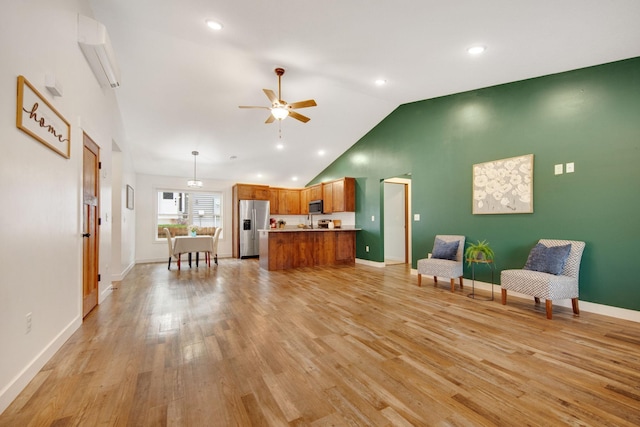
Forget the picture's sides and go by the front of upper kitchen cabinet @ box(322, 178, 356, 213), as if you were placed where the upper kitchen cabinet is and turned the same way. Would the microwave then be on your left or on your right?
on your right

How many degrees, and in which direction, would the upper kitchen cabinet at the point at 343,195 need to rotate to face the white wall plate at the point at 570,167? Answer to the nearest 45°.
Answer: approximately 90° to its left

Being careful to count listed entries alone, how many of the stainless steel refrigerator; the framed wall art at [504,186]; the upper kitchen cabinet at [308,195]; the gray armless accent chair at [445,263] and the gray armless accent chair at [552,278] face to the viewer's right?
0

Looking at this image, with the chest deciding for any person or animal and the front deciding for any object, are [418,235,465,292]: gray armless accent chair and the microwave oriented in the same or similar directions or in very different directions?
same or similar directions

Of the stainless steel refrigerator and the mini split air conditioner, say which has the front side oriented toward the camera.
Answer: the stainless steel refrigerator

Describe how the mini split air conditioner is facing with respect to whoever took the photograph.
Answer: facing to the right of the viewer

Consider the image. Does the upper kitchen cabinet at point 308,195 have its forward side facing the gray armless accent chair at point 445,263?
no

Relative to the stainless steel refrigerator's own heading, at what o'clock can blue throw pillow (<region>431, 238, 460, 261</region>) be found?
The blue throw pillow is roughly at 11 o'clock from the stainless steel refrigerator.

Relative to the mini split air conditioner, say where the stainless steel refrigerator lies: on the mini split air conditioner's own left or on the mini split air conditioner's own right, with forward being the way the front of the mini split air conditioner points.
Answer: on the mini split air conditioner's own left

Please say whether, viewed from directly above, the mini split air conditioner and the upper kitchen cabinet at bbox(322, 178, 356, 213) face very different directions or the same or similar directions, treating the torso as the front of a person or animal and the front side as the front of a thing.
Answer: very different directions

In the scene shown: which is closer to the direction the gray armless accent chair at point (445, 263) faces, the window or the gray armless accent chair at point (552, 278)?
the window

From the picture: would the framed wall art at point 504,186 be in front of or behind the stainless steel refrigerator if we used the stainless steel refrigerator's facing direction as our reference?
in front

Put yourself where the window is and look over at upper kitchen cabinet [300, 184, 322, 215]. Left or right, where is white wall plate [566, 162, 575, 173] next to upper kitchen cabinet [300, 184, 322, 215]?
right

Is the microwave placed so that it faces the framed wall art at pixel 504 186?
no

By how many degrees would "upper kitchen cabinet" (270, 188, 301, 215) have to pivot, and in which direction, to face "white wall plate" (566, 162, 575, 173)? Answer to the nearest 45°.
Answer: approximately 45° to its left

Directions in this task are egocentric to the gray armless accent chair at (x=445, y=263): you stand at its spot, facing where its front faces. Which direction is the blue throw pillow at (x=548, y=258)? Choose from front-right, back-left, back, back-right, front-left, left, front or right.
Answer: left

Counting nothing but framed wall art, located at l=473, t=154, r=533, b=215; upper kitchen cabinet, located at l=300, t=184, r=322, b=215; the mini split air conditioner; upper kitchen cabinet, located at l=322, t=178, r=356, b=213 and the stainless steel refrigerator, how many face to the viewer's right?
1

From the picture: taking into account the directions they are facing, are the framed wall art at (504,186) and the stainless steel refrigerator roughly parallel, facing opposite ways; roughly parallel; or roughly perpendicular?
roughly perpendicular

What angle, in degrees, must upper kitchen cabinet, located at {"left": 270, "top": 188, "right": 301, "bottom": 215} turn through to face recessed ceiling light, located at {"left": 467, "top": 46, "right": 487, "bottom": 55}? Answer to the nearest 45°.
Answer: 0° — it already faces it

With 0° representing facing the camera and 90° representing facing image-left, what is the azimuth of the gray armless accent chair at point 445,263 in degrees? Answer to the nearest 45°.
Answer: approximately 45°

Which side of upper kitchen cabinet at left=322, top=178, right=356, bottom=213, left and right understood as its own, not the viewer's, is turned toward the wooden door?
front

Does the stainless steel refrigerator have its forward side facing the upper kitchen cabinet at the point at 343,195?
no

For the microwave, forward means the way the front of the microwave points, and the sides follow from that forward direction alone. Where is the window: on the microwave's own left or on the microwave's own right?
on the microwave's own right

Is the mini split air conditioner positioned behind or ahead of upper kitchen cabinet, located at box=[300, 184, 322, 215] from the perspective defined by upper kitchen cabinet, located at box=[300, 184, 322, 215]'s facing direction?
ahead

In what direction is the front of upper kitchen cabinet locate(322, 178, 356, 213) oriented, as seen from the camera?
facing the viewer and to the left of the viewer
